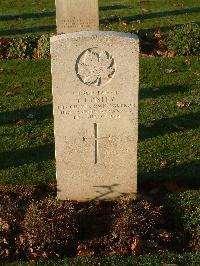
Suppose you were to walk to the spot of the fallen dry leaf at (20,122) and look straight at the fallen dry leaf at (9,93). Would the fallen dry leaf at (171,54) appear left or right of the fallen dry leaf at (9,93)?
right

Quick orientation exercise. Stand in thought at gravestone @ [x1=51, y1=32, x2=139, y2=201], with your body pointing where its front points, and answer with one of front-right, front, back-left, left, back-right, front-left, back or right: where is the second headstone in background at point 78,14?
back

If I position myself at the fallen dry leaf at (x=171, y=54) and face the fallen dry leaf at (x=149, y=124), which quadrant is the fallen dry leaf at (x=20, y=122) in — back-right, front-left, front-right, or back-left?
front-right

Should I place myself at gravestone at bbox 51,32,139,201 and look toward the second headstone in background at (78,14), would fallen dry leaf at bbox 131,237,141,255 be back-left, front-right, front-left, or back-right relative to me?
back-right

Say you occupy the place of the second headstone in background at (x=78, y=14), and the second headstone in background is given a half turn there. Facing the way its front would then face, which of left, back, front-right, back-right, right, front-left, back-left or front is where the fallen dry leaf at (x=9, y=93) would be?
back-left

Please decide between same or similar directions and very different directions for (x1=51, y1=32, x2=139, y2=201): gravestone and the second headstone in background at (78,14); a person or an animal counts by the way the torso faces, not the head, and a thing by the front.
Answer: same or similar directions

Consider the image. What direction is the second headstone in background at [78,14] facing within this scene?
toward the camera

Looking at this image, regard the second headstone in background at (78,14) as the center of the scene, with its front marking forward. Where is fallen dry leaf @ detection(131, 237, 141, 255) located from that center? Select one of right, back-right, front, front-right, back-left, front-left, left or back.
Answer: front

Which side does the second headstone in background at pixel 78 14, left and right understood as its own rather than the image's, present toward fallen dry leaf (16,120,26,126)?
front

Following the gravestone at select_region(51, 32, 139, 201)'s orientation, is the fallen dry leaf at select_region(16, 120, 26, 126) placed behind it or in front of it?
behind

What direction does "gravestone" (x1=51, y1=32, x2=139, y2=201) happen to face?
toward the camera

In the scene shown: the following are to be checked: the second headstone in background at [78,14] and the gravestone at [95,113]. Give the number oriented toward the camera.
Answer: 2

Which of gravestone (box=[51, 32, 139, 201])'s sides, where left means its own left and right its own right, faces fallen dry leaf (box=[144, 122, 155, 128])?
back
